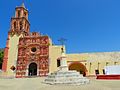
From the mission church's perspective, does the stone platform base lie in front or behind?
in front

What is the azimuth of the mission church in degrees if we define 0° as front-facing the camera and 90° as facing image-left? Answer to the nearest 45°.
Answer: approximately 0°
